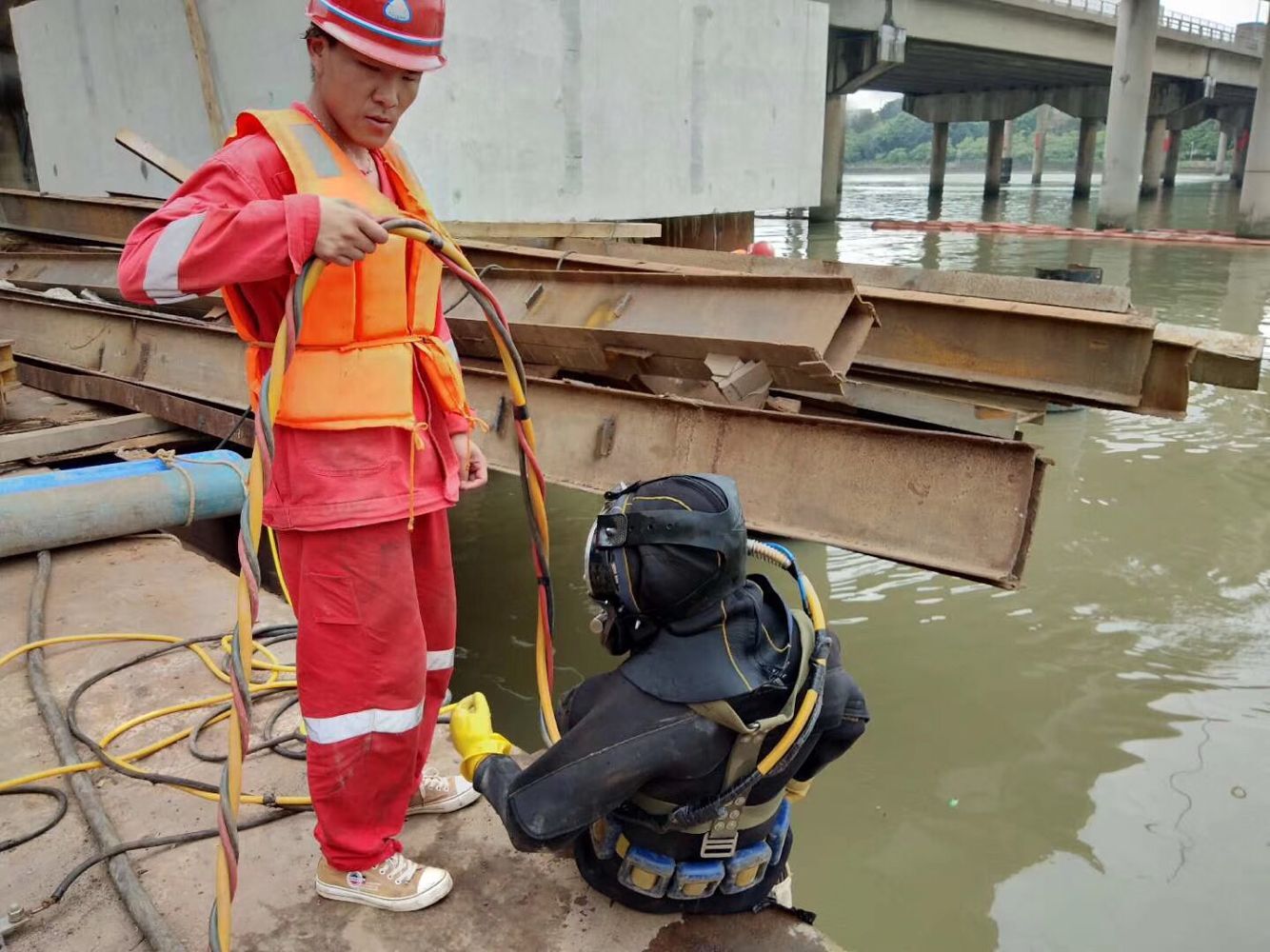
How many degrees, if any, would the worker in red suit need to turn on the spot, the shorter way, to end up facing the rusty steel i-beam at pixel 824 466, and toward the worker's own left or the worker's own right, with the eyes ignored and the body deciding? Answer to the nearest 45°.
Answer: approximately 90° to the worker's own left

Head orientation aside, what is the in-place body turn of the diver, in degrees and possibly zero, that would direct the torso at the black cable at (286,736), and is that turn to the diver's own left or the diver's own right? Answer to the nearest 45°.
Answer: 0° — they already face it

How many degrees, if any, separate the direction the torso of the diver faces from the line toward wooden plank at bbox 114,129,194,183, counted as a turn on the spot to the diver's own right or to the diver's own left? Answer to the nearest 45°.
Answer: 0° — they already face it

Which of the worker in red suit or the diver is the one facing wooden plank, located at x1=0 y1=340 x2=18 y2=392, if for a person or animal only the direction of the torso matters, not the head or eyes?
the diver

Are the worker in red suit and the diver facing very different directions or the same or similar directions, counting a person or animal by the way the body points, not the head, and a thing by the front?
very different directions

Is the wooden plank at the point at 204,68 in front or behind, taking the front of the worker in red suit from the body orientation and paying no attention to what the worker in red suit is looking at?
behind

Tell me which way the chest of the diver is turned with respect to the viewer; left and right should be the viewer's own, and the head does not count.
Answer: facing away from the viewer and to the left of the viewer

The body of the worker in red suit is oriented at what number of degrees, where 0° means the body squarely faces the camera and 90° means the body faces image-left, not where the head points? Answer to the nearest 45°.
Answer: approximately 315°

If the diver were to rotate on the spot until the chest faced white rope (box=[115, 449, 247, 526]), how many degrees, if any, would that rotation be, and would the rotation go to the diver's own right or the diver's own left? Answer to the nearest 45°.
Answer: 0° — they already face it

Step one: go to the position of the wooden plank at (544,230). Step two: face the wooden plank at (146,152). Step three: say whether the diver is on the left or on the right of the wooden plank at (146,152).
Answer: left

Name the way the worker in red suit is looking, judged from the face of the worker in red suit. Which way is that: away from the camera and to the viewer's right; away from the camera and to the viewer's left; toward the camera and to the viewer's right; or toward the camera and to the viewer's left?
toward the camera and to the viewer's right
